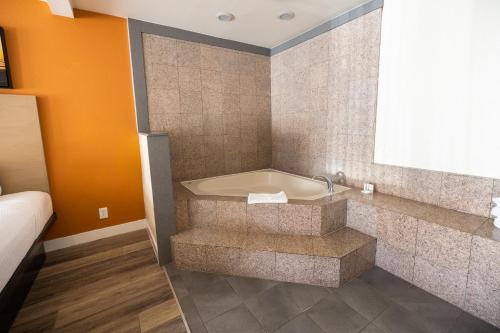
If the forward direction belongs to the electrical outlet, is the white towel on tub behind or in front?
in front

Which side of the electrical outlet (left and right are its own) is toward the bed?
right

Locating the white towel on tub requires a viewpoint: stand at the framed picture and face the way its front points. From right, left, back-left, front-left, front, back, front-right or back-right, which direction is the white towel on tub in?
front-left

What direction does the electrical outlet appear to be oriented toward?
toward the camera

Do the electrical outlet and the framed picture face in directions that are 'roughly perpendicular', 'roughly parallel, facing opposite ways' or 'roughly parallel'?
roughly parallel

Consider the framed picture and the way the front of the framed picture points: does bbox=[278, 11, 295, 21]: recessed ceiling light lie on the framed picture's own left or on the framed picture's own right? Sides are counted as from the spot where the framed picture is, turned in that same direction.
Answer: on the framed picture's own left
